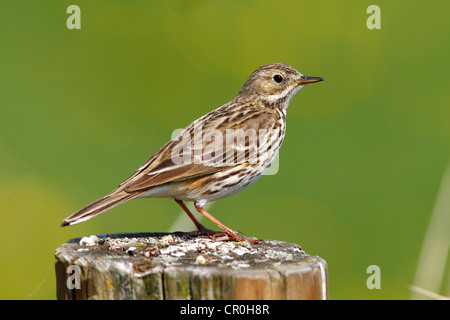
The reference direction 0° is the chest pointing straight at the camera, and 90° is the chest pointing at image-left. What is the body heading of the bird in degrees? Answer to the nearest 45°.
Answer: approximately 270°
